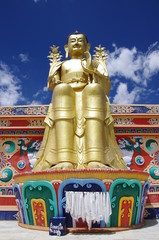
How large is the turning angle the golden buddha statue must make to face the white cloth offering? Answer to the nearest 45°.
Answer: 0° — it already faces it

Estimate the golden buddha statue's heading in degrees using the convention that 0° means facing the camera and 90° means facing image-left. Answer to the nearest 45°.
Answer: approximately 0°
